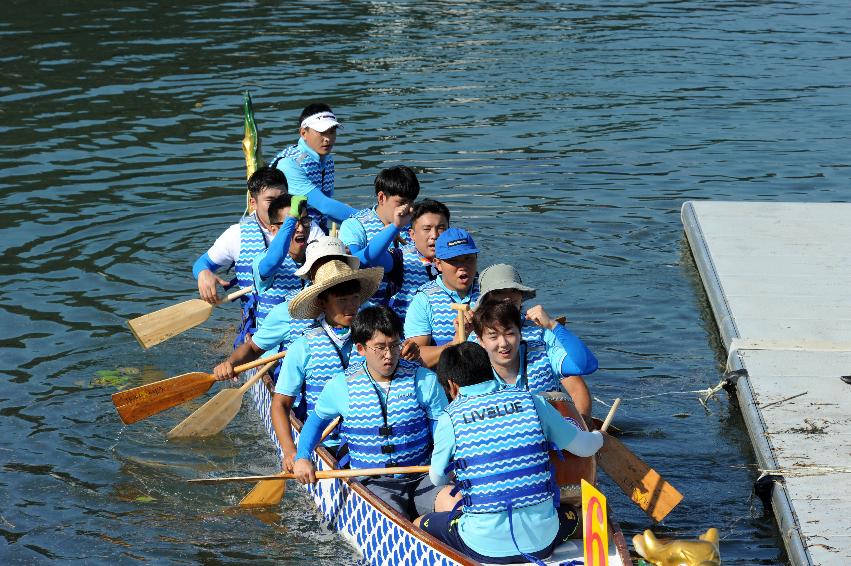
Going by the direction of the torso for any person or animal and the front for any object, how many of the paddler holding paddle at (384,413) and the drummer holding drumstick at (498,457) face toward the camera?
1

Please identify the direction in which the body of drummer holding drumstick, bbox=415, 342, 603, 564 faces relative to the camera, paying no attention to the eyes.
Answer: away from the camera

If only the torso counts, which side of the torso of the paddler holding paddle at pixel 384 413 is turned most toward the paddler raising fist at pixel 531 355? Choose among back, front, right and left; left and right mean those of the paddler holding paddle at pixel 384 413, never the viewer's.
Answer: left

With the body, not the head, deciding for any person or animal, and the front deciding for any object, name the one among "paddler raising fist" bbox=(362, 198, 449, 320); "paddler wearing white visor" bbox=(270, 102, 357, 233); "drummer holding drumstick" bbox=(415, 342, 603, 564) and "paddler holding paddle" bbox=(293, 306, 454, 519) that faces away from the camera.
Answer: "drummer holding drumstick" bbox=(415, 342, 603, 564)
